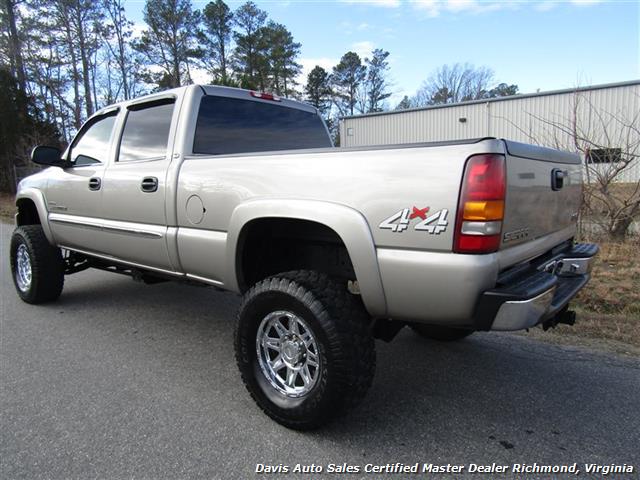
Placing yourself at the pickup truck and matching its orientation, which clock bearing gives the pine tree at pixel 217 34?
The pine tree is roughly at 1 o'clock from the pickup truck.

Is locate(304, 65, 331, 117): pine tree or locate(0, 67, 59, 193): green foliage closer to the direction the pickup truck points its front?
the green foliage

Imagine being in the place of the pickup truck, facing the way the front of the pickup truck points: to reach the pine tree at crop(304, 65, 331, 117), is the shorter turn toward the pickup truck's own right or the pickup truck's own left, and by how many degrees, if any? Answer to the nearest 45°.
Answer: approximately 45° to the pickup truck's own right

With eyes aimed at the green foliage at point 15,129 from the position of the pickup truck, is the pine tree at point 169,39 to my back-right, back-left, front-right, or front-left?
front-right

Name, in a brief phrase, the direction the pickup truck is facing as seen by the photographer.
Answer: facing away from the viewer and to the left of the viewer

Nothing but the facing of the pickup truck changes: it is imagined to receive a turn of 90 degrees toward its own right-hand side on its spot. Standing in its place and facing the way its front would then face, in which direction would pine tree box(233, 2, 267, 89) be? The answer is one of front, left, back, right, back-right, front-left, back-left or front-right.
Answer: front-left

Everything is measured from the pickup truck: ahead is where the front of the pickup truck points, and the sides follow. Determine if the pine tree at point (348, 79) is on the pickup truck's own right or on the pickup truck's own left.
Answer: on the pickup truck's own right

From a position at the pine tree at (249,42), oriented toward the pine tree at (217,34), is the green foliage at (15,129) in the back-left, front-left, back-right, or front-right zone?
front-left

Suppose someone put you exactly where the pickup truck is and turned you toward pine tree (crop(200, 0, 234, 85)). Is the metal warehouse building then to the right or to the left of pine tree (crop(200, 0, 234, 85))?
right

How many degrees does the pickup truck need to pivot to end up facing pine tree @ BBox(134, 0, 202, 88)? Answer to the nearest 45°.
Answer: approximately 45° to its right

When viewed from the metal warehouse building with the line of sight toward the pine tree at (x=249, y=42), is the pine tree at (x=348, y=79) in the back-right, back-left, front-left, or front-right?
front-right
